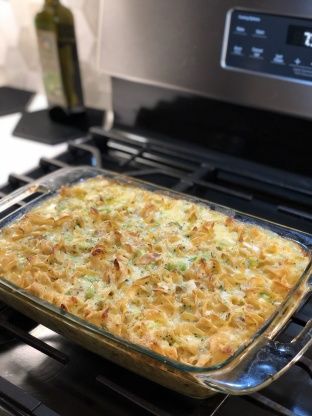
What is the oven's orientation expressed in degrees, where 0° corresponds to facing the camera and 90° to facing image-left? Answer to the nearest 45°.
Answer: approximately 45°
